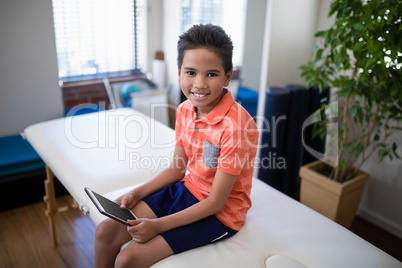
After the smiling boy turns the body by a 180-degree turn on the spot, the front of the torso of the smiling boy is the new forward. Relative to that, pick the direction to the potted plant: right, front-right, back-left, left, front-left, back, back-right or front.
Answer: front

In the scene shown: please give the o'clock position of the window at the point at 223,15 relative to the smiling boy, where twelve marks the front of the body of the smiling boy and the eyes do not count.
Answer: The window is roughly at 5 o'clock from the smiling boy.

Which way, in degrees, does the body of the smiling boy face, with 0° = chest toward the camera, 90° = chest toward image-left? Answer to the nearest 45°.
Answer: approximately 45°

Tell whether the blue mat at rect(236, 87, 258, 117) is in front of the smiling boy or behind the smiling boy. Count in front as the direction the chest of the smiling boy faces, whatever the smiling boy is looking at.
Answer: behind

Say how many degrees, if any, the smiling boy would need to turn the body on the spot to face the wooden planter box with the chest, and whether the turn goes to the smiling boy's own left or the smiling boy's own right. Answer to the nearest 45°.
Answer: approximately 180°

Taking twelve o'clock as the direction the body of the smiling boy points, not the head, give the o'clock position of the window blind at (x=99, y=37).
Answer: The window blind is roughly at 4 o'clock from the smiling boy.

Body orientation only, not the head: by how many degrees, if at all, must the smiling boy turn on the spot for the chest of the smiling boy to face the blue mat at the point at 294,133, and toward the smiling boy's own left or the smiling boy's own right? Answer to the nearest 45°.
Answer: approximately 180°
